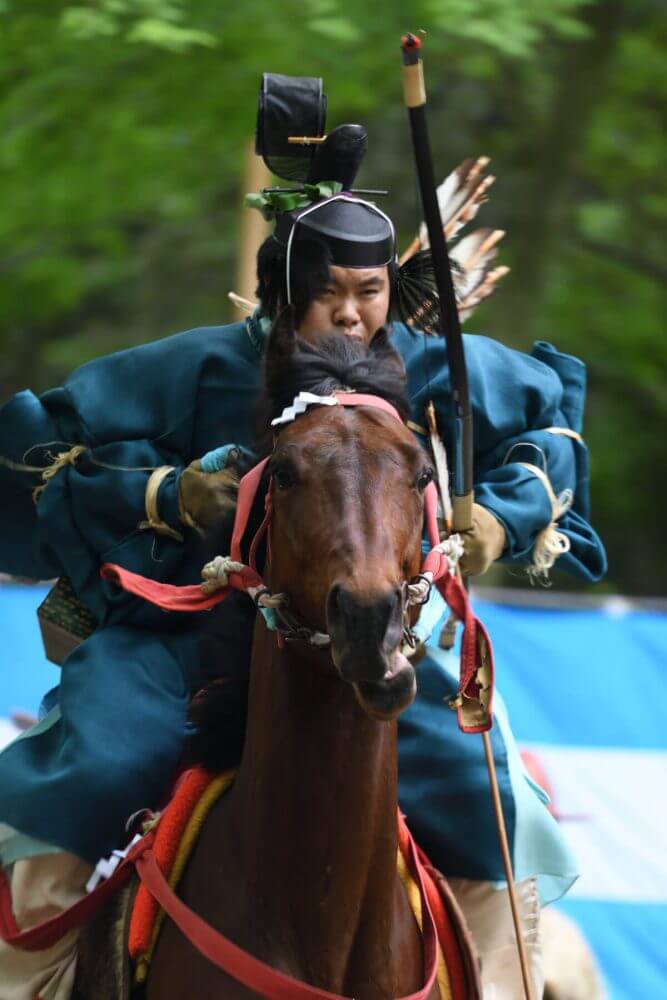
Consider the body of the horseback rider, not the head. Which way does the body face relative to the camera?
toward the camera

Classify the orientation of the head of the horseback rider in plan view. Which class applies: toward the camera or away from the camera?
toward the camera
